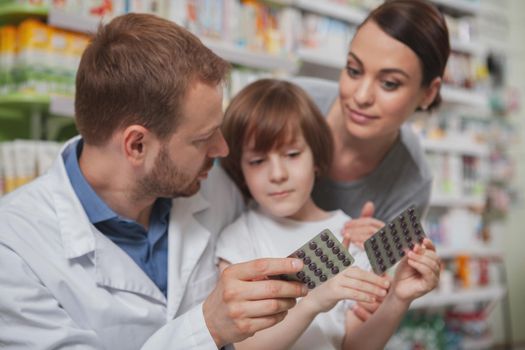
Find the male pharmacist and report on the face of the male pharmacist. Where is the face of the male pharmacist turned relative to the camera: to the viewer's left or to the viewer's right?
to the viewer's right

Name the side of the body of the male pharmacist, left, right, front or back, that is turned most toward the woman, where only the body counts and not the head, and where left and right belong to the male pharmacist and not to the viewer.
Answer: left

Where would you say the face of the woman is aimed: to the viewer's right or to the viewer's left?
to the viewer's left

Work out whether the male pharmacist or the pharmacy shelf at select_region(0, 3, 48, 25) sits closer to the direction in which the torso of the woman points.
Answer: the male pharmacist

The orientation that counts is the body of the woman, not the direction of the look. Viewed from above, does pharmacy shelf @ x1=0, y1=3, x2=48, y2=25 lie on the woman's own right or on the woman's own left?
on the woman's own right

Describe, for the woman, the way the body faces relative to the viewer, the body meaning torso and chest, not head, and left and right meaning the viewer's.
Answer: facing the viewer and to the left of the viewer

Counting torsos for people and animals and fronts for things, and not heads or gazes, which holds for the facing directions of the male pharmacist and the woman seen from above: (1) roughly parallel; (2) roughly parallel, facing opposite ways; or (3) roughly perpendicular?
roughly perpendicular

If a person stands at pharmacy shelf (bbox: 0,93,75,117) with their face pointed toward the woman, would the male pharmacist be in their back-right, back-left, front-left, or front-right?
front-right

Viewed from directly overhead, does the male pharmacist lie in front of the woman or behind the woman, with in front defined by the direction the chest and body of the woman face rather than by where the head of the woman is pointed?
in front

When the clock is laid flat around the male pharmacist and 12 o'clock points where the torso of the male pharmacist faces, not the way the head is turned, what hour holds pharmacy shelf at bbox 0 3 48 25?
The pharmacy shelf is roughly at 7 o'clock from the male pharmacist.

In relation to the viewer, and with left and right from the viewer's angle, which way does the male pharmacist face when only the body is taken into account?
facing the viewer and to the right of the viewer
